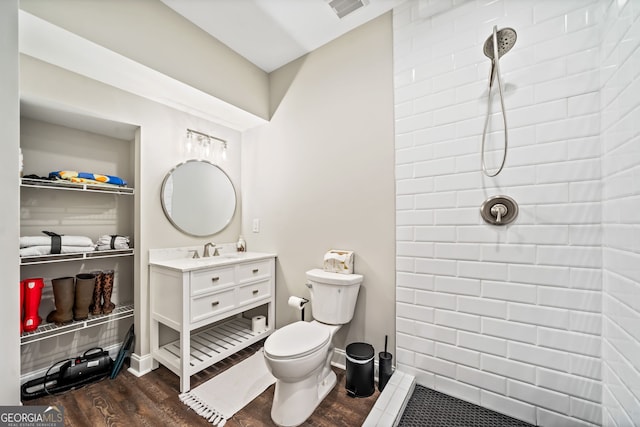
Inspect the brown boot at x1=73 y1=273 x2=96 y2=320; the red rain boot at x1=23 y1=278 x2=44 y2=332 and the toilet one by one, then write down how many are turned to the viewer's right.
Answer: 0

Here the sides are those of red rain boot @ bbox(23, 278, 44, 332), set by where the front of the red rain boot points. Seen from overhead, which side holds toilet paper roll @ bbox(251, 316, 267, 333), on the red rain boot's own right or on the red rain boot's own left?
on the red rain boot's own left

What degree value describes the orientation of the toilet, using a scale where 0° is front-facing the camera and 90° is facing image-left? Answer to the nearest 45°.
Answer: approximately 45°

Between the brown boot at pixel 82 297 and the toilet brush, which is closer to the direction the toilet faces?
the brown boot

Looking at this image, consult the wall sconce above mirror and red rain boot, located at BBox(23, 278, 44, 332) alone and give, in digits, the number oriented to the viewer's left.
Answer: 0

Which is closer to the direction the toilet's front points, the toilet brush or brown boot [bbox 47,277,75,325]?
the brown boot

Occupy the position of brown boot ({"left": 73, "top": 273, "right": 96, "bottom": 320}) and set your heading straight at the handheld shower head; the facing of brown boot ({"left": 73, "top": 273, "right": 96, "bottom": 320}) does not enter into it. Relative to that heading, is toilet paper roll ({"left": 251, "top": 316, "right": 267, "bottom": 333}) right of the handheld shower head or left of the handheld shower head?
left

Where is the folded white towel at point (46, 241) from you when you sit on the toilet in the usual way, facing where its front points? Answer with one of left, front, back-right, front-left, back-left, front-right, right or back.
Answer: front-right

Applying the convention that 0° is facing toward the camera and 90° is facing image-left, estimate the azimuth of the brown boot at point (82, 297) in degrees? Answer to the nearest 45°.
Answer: approximately 45°

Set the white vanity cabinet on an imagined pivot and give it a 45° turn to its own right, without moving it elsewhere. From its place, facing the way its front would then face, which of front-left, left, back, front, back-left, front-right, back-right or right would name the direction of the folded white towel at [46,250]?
right

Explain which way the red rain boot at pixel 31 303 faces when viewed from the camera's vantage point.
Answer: facing the viewer

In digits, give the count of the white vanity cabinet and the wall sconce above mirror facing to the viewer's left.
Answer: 0

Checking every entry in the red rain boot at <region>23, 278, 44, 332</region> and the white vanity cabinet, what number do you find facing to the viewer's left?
0
